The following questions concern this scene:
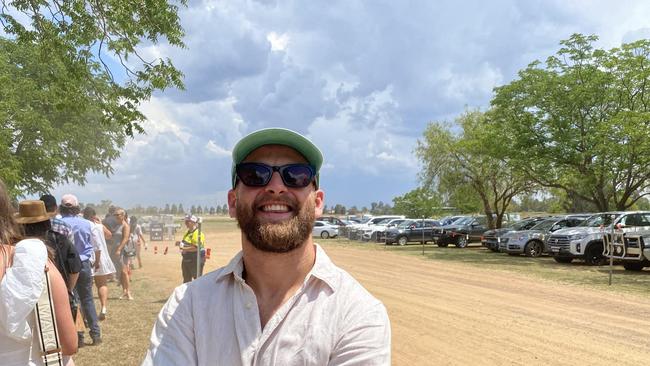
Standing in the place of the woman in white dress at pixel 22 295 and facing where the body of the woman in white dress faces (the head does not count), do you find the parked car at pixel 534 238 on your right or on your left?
on your right

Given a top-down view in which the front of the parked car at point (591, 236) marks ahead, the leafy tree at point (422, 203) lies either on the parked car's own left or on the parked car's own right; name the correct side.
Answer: on the parked car's own right

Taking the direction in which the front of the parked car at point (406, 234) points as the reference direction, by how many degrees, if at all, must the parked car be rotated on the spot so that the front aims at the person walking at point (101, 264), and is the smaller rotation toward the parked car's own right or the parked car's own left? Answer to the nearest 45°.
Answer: approximately 45° to the parked car's own left

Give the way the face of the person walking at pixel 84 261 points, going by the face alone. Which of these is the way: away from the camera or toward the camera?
away from the camera

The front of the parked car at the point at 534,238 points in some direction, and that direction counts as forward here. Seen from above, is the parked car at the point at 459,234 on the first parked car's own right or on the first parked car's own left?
on the first parked car's own right

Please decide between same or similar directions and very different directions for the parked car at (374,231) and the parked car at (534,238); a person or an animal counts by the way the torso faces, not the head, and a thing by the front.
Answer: same or similar directions

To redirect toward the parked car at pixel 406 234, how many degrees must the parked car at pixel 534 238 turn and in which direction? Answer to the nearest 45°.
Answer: approximately 90° to its right

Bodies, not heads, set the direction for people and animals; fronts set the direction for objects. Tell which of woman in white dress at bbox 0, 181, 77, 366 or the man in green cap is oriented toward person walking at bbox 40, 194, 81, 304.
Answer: the woman in white dress

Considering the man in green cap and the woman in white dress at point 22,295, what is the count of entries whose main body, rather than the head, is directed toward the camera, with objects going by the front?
1

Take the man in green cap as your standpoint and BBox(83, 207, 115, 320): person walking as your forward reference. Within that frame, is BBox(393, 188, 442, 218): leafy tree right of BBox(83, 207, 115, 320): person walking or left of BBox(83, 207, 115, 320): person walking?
right

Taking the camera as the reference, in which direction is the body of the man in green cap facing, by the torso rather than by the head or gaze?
toward the camera

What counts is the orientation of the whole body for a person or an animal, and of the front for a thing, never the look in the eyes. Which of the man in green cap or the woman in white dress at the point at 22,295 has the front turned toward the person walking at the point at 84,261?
the woman in white dress
